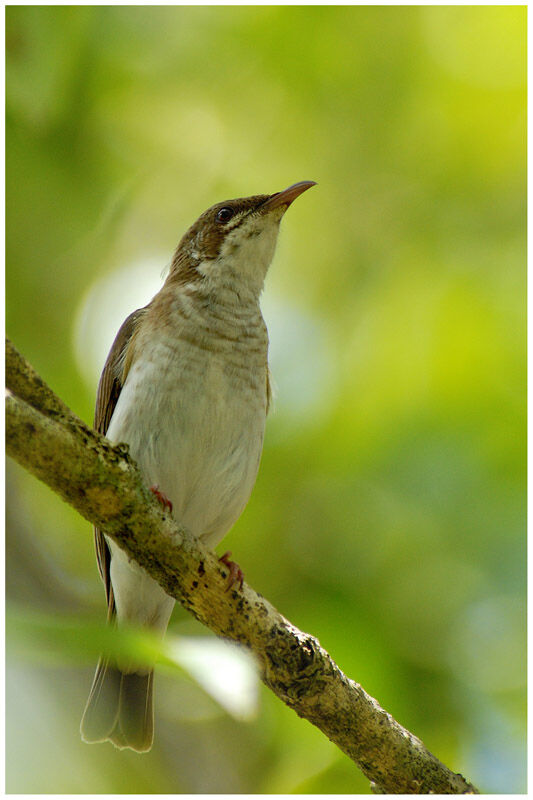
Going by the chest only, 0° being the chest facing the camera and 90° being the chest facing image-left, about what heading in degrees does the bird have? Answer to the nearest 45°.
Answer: approximately 315°
